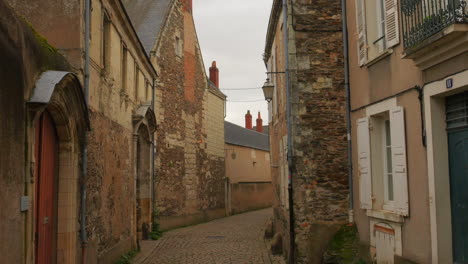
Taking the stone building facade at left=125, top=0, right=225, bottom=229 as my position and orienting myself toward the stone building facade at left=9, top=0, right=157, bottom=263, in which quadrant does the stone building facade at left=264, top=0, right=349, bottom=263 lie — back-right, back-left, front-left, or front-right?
front-left

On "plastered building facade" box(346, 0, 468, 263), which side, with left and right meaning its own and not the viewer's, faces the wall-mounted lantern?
right

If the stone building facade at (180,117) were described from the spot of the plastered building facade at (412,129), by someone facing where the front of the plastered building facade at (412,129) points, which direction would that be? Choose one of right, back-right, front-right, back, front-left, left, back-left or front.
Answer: right

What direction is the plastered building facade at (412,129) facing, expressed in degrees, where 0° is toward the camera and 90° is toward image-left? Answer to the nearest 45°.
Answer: approximately 45°

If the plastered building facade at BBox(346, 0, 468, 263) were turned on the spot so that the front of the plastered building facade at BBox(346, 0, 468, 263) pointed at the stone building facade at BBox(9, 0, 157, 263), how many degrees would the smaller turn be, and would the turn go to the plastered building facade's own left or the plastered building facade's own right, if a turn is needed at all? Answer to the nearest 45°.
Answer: approximately 45° to the plastered building facade's own right

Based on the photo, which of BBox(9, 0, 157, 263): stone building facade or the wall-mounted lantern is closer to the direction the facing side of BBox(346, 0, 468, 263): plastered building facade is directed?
the stone building facade

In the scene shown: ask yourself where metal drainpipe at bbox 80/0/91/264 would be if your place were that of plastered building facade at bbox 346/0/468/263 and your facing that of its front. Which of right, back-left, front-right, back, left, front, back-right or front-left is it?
front-right

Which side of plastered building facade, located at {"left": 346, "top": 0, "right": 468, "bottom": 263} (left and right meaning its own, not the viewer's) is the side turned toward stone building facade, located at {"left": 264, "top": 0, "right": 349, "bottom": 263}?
right

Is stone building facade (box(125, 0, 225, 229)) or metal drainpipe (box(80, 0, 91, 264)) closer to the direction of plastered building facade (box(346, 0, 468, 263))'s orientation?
the metal drainpipe
